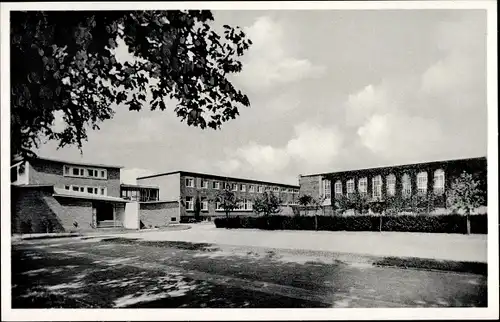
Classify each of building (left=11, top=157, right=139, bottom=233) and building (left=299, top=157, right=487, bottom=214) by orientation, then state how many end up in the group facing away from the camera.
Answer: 0

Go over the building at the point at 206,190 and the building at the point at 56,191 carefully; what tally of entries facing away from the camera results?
0

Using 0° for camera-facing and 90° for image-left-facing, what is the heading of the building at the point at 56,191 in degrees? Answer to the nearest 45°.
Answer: approximately 315°

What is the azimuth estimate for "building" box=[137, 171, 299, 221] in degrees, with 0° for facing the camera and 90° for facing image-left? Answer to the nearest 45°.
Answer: approximately 315°

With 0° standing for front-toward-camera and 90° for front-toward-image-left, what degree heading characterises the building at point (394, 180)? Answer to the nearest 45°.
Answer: approximately 45°

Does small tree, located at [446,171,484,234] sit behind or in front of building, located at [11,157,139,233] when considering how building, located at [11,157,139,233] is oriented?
in front
